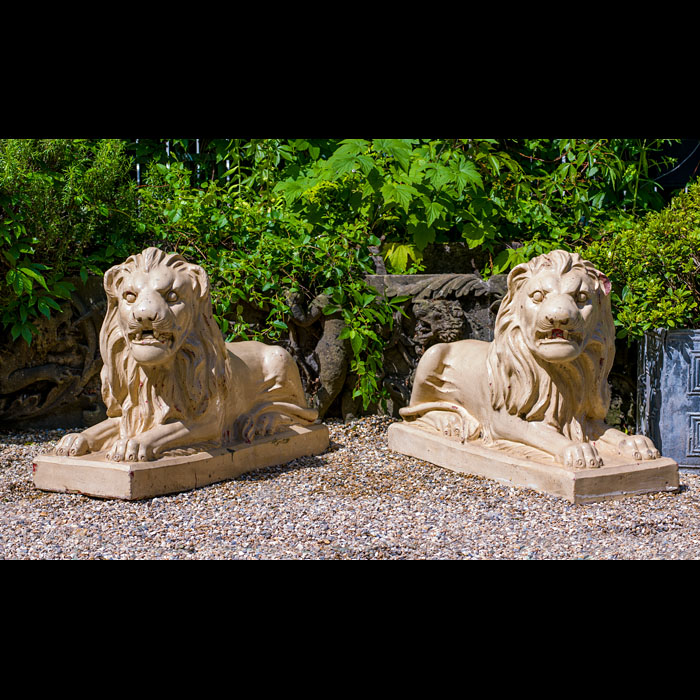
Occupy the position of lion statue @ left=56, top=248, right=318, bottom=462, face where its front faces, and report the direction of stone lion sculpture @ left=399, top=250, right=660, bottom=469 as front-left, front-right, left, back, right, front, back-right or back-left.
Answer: back-left

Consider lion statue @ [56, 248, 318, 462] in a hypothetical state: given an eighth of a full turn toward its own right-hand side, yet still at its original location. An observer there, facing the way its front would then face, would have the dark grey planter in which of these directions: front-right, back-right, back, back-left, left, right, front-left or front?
back

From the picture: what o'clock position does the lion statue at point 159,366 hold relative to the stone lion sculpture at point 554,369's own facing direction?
The lion statue is roughly at 4 o'clock from the stone lion sculpture.

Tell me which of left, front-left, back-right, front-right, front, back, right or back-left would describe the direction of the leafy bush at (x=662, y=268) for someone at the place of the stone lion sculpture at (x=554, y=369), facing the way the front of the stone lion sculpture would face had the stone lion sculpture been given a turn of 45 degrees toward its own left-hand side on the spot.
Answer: front-left

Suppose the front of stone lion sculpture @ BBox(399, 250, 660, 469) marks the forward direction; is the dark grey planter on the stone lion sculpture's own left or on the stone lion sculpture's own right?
on the stone lion sculpture's own left

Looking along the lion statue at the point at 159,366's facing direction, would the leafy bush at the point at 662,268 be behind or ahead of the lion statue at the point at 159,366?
behind

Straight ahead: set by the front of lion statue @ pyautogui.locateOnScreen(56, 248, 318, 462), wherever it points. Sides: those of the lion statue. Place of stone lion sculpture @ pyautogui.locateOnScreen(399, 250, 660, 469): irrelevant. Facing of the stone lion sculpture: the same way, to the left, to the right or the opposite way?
to the left

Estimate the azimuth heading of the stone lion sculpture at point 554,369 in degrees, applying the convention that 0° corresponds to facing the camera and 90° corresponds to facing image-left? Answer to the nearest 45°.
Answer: approximately 315°
